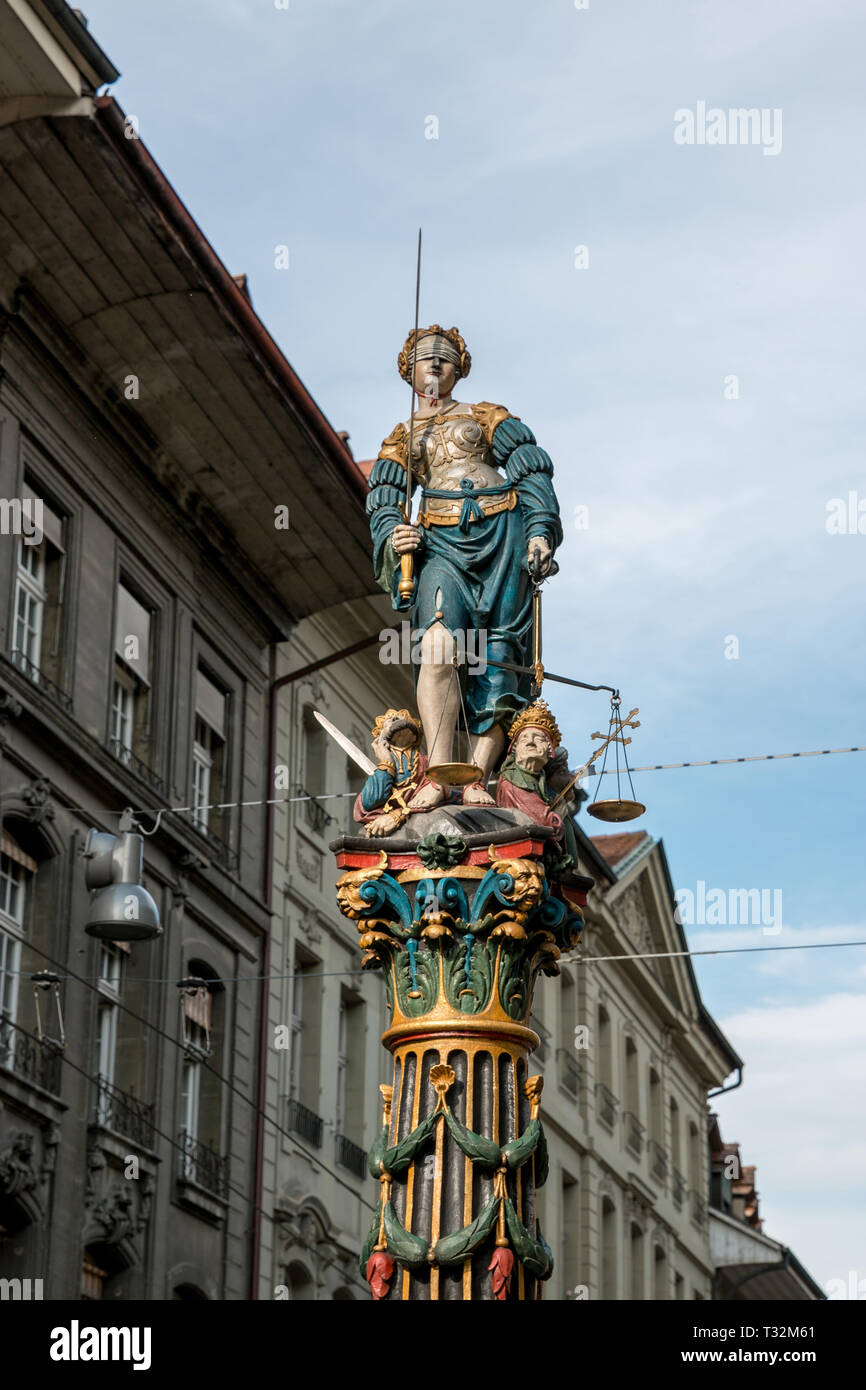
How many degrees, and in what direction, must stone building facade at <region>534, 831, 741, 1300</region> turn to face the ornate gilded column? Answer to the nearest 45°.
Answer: approximately 45° to its right

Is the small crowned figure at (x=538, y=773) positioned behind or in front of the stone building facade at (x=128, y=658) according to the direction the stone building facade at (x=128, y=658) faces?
in front

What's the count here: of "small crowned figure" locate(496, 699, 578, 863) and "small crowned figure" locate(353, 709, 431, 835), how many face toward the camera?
2

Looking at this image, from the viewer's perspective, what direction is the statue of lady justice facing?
toward the camera

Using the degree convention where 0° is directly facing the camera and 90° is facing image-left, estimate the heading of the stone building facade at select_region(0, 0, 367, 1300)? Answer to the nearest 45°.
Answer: approximately 315°

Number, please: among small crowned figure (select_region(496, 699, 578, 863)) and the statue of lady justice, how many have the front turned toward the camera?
2

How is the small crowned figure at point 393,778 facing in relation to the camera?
toward the camera

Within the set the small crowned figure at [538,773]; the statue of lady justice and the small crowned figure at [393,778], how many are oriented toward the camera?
3

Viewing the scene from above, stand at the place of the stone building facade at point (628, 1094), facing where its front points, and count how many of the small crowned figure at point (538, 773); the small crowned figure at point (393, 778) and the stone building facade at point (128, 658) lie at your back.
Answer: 0

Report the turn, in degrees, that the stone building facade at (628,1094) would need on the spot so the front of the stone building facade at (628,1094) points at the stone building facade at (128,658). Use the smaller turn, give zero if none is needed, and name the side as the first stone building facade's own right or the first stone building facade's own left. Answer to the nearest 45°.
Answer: approximately 45° to the first stone building facade's own right
